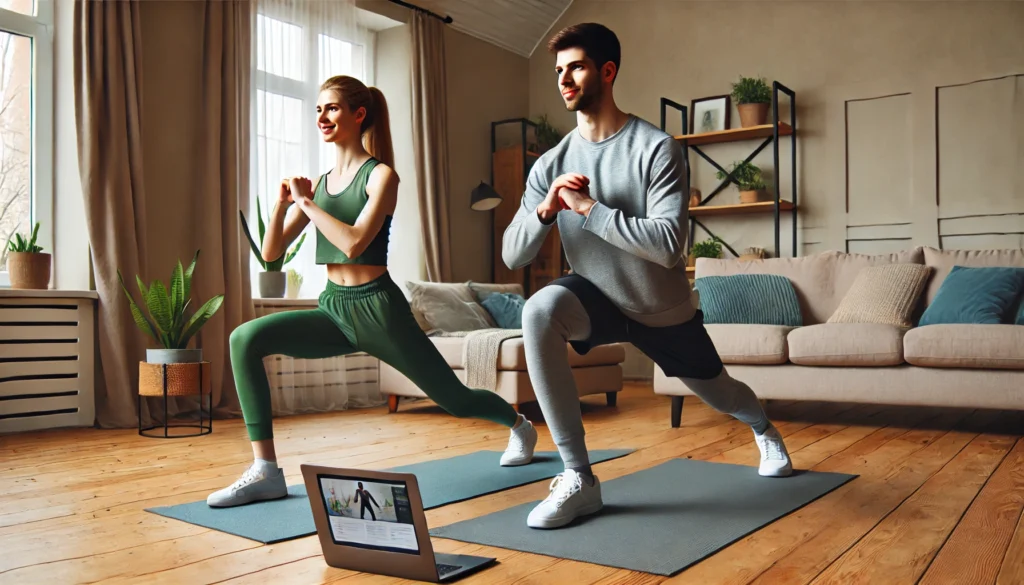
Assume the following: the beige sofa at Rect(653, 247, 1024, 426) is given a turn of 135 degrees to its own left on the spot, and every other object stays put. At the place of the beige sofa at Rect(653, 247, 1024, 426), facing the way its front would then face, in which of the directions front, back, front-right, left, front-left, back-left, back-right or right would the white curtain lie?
back-left

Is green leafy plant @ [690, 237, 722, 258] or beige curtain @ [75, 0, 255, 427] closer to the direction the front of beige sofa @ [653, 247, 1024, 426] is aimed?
the beige curtain

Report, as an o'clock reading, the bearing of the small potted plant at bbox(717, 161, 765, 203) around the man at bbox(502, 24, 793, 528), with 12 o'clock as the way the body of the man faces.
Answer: The small potted plant is roughly at 5 o'clock from the man.

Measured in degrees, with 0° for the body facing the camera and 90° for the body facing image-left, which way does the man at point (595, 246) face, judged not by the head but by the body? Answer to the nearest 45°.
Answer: approximately 45°

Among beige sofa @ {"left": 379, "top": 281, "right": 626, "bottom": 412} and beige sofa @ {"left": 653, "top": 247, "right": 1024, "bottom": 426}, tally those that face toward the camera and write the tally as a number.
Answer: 2

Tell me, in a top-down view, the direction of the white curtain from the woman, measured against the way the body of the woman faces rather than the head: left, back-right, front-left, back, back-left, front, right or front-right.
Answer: back-right

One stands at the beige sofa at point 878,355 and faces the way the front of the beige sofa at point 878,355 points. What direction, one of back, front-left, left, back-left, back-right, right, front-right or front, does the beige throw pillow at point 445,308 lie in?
right

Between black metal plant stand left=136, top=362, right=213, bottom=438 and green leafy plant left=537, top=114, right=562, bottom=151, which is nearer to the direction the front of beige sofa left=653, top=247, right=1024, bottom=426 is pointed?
the black metal plant stand

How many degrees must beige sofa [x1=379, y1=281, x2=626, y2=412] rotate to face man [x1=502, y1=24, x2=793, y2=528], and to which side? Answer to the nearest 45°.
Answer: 0° — it already faces them

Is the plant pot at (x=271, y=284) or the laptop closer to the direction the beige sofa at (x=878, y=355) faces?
the laptop

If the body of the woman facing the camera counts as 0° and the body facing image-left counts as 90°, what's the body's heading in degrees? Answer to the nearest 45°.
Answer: approximately 45°

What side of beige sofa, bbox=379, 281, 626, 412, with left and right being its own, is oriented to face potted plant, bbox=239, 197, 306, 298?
right
